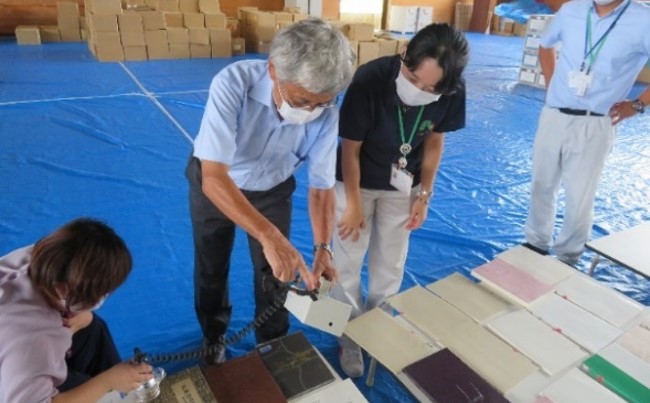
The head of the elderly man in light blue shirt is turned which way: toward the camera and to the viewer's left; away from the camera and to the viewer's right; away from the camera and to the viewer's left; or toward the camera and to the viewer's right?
toward the camera and to the viewer's right

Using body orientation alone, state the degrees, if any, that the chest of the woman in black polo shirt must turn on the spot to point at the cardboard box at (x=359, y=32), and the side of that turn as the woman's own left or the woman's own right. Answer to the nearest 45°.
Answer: approximately 180°

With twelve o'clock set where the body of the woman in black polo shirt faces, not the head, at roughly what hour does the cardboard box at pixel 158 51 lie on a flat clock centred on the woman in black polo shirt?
The cardboard box is roughly at 5 o'clock from the woman in black polo shirt.

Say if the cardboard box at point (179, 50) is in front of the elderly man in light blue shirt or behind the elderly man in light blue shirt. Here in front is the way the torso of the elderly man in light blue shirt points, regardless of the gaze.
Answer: behind

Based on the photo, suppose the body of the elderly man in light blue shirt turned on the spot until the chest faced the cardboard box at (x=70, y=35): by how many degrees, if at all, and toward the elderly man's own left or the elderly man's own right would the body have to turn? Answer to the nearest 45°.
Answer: approximately 180°

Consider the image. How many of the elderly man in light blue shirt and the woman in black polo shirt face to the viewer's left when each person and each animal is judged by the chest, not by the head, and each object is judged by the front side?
0

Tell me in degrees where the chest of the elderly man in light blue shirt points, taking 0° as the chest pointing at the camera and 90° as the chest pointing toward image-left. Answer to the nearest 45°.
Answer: approximately 315°

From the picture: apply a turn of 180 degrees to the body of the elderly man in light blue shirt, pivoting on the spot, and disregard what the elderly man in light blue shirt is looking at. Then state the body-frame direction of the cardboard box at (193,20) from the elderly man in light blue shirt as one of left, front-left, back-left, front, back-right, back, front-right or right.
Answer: front-right

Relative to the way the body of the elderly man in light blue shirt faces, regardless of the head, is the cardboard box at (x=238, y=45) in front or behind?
behind

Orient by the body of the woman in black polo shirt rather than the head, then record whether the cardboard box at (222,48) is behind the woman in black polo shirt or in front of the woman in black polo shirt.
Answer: behind

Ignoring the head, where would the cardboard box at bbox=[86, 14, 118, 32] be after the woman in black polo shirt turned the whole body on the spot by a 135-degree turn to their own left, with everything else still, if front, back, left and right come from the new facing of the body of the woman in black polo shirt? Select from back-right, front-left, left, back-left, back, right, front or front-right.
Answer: left

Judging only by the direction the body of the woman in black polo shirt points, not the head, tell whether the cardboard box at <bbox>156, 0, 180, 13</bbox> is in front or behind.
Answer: behind

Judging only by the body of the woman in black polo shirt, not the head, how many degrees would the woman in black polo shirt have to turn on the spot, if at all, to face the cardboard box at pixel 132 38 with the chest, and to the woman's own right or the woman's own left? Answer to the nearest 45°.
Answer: approximately 135° to the woman's own right

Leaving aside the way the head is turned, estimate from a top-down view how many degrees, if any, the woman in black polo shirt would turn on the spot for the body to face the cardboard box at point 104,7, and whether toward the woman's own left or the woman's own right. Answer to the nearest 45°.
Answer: approximately 135° to the woman's own right

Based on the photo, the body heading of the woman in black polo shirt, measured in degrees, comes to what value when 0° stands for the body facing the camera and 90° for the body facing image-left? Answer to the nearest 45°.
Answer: approximately 0°

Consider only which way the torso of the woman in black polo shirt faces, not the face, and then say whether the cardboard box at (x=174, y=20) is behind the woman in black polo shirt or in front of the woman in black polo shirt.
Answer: behind
